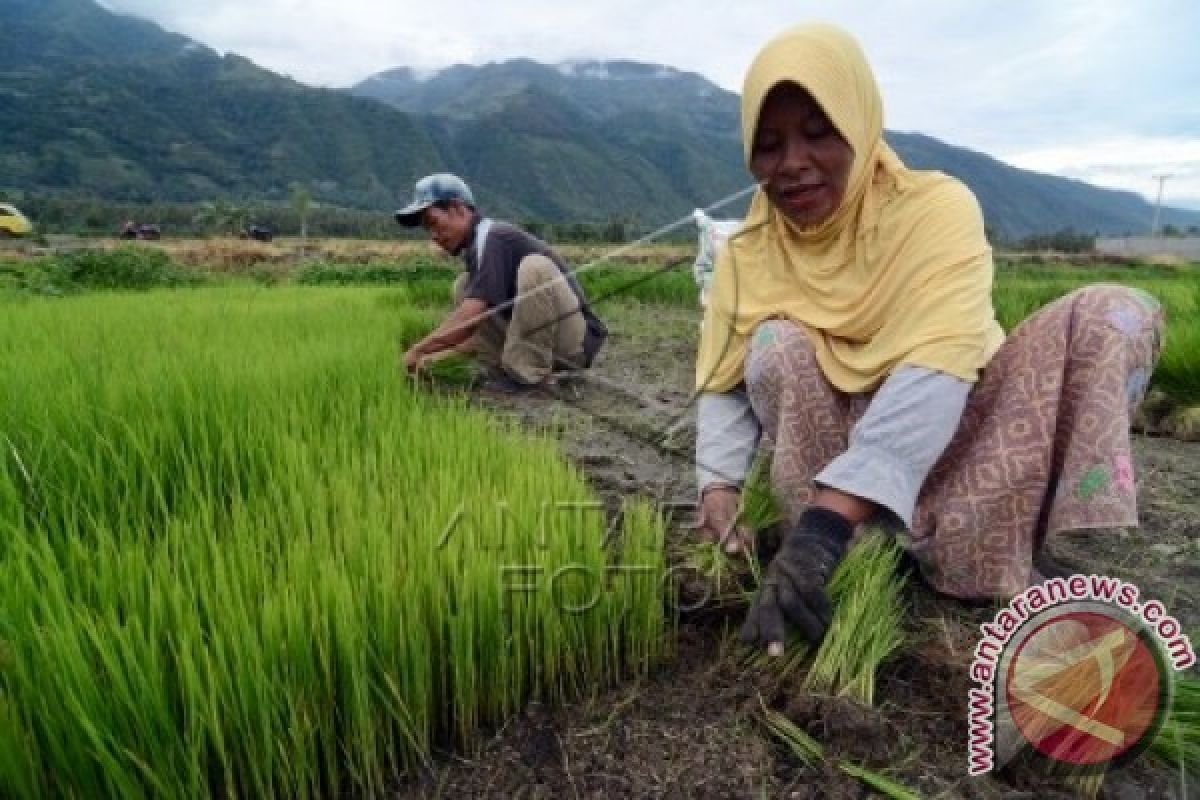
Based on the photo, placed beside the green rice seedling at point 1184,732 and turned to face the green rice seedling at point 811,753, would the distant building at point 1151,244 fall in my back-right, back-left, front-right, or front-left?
back-right

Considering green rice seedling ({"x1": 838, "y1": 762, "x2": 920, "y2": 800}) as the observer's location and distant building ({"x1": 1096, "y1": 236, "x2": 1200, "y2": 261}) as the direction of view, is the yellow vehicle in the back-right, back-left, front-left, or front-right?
front-left

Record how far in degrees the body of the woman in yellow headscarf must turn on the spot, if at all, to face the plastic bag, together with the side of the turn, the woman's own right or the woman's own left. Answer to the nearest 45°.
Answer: approximately 135° to the woman's own right

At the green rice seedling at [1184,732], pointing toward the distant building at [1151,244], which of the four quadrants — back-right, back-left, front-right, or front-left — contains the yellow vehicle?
front-left

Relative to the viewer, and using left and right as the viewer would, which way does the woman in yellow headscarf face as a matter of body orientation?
facing the viewer and to the left of the viewer

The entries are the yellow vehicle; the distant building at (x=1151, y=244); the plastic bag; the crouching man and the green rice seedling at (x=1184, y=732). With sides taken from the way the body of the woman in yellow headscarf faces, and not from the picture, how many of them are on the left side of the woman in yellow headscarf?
1

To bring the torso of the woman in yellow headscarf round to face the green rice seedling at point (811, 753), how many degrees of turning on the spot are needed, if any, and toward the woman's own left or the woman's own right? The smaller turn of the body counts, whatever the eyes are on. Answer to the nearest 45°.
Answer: approximately 45° to the woman's own left

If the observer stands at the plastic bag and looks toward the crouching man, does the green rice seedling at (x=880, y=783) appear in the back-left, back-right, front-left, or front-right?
front-left

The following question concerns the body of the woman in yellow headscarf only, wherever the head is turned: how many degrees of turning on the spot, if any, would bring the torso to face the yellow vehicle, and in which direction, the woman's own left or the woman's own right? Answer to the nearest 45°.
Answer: approximately 90° to the woman's own right

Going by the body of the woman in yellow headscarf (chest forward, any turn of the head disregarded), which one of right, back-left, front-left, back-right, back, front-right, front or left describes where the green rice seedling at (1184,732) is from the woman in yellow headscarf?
left

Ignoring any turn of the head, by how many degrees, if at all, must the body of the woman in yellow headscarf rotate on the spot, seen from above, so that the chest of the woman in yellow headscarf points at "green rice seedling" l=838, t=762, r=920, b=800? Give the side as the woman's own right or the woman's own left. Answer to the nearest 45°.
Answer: approximately 45° to the woman's own left

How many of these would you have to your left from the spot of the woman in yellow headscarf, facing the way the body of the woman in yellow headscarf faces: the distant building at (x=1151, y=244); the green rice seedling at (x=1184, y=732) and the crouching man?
1
